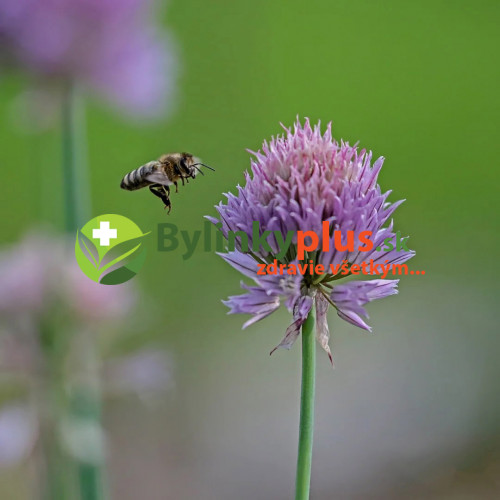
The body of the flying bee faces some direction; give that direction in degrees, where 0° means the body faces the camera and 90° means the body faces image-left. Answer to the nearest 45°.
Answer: approximately 270°
